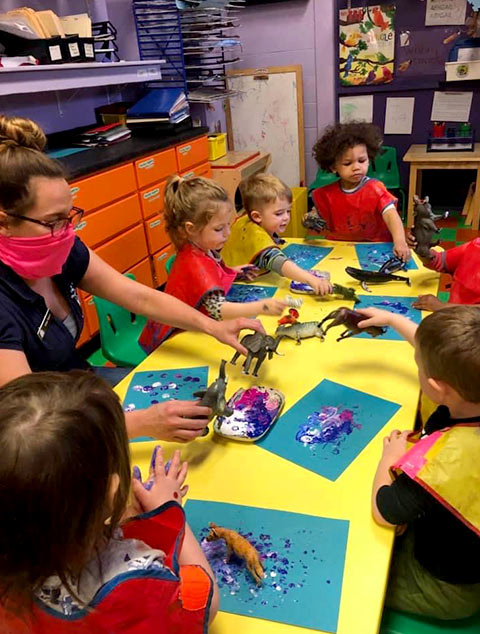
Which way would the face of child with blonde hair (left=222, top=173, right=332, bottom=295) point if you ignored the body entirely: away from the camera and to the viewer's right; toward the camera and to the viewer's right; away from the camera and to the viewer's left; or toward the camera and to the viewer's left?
toward the camera and to the viewer's right

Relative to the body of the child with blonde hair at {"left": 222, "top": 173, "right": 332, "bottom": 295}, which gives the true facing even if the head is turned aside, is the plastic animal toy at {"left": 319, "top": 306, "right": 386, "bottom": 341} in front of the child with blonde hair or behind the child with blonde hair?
in front

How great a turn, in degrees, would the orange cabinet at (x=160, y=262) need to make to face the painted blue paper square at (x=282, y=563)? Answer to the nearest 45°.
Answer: approximately 45° to its right

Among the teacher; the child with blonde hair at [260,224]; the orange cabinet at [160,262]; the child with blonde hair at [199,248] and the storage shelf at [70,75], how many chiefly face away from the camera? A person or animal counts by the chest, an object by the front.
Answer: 0

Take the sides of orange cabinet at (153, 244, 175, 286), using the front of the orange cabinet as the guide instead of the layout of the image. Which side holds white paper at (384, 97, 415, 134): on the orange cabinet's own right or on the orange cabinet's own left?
on the orange cabinet's own left

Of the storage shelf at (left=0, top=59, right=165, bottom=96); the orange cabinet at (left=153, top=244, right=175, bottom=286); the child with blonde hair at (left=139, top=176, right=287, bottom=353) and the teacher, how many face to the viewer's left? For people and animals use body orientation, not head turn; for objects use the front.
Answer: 0

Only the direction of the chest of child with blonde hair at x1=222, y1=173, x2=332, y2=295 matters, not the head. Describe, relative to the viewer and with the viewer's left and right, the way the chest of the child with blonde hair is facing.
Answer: facing the viewer and to the right of the viewer

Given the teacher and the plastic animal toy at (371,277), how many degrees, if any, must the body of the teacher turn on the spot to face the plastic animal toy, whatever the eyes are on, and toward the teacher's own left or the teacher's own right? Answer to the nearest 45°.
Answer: approximately 45° to the teacher's own left

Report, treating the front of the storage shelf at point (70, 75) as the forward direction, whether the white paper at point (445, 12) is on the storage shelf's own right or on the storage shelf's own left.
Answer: on the storage shelf's own left

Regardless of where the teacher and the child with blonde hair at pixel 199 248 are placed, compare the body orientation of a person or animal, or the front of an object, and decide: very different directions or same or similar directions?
same or similar directions

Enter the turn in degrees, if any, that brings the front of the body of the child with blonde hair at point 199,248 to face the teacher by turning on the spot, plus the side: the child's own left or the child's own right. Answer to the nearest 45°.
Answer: approximately 90° to the child's own right

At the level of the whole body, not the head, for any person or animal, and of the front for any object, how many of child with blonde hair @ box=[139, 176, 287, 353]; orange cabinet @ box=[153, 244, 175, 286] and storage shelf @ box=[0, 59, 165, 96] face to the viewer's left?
0

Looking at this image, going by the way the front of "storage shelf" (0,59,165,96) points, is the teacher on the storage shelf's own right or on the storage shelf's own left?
on the storage shelf's own right
